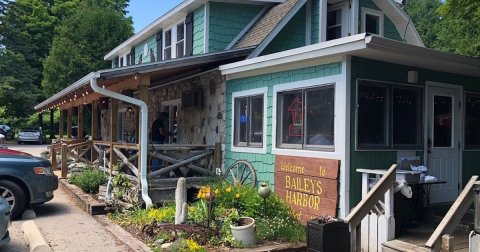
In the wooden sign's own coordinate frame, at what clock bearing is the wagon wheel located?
The wagon wheel is roughly at 3 o'clock from the wooden sign.

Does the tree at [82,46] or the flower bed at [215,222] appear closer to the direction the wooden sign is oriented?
the flower bed

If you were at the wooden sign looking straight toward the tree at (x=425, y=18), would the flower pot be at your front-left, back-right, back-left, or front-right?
back-left

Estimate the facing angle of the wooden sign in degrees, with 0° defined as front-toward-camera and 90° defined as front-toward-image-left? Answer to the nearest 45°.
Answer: approximately 45°

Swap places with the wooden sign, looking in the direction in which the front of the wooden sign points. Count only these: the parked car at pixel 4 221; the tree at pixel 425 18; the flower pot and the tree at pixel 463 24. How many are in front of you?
2
